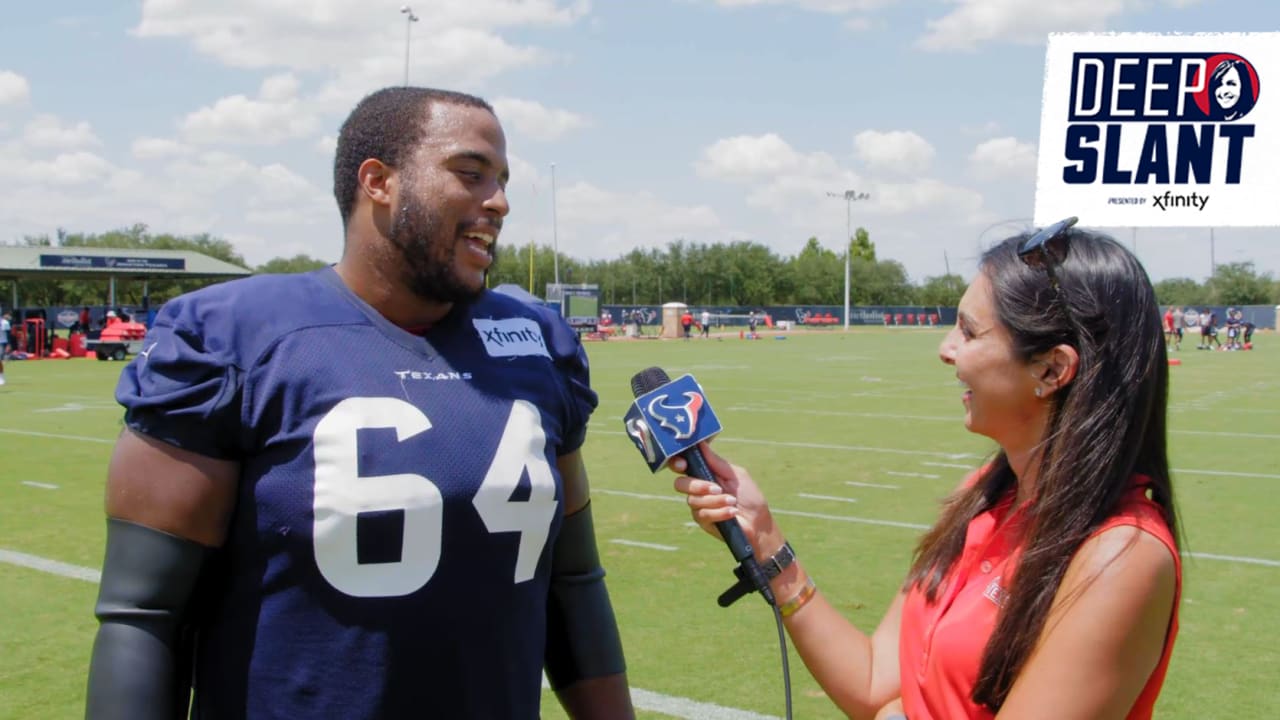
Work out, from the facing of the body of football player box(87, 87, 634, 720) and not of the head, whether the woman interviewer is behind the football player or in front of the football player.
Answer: in front

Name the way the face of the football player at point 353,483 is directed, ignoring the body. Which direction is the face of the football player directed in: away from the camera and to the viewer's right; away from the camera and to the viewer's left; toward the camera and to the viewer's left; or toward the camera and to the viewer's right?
toward the camera and to the viewer's right

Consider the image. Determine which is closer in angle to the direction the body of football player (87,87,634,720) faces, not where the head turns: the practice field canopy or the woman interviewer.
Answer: the woman interviewer

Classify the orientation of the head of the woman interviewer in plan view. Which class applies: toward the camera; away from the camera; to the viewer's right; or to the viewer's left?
to the viewer's left

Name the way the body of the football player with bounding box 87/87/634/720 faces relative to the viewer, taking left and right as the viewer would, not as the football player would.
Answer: facing the viewer and to the right of the viewer

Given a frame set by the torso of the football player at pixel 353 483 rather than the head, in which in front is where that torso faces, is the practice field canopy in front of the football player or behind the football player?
behind
